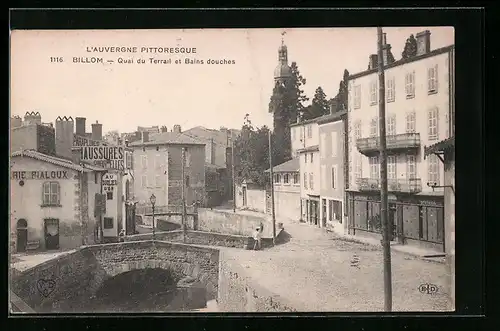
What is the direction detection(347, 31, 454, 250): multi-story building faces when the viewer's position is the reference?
facing the viewer and to the left of the viewer

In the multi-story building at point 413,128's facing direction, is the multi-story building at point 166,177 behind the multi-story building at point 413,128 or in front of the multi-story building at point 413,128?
in front

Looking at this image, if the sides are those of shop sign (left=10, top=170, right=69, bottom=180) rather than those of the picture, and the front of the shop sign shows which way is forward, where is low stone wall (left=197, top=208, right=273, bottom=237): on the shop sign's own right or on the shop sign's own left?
on the shop sign's own left

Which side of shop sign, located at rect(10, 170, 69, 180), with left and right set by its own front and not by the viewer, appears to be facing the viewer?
front

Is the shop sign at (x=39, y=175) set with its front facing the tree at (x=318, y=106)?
no

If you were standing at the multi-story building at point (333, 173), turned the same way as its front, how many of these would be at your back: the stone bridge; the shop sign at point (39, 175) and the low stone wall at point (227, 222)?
0

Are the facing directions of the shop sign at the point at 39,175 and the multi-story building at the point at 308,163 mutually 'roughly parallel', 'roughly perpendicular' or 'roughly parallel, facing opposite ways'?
roughly perpendicular

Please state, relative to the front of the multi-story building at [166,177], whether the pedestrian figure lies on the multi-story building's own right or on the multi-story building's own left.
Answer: on the multi-story building's own left

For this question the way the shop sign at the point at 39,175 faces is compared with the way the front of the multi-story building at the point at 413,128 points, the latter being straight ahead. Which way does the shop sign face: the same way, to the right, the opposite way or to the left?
to the left

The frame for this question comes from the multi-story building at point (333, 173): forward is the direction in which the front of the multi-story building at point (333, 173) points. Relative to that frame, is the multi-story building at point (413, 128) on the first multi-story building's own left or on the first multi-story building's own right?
on the first multi-story building's own left

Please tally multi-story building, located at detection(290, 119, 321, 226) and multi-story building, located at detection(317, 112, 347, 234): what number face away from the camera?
0

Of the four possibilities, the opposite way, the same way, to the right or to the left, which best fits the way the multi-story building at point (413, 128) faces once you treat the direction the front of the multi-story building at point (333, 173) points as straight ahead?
the same way

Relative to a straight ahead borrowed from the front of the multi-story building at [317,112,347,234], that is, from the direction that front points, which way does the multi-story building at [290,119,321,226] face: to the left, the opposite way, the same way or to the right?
the same way

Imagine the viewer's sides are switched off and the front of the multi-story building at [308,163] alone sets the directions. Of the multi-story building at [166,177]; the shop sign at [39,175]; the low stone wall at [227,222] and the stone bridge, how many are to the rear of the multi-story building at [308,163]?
0
